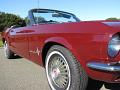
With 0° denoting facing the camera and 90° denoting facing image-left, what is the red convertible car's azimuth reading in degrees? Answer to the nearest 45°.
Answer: approximately 315°
